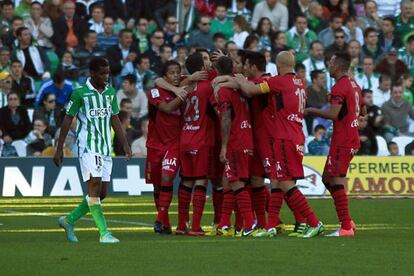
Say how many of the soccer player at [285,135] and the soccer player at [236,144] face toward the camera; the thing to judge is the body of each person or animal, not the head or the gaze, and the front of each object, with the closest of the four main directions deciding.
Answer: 0

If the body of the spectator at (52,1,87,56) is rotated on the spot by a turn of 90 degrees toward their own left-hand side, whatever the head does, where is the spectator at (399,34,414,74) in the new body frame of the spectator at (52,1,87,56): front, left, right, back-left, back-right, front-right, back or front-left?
front

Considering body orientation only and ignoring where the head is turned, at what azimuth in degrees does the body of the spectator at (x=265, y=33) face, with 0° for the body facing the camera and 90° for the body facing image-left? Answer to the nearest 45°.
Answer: approximately 0°

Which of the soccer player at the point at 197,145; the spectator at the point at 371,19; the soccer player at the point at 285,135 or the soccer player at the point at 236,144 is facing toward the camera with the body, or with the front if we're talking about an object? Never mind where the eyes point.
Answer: the spectator

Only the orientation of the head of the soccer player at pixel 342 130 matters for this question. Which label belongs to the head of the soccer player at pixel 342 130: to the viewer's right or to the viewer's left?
to the viewer's left

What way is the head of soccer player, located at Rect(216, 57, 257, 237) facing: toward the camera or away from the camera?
away from the camera
